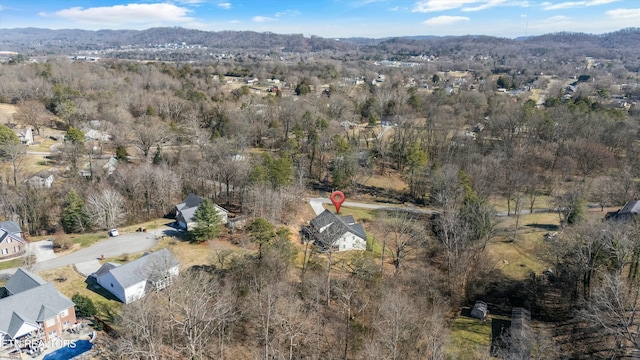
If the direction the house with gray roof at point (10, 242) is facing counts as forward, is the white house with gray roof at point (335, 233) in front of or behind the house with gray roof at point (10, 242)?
in front

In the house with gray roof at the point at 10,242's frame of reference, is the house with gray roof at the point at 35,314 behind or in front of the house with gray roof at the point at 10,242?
in front

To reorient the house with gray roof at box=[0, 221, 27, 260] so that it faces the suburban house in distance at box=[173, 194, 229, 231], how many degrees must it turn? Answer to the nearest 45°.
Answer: approximately 45° to its left

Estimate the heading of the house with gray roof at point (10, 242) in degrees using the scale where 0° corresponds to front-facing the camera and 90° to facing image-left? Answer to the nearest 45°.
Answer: approximately 315°

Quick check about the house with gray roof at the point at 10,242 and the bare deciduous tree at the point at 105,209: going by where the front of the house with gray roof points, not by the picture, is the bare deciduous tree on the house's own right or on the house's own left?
on the house's own left

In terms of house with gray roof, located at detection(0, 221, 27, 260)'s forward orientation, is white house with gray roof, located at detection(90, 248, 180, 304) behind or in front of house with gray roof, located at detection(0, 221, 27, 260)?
in front
